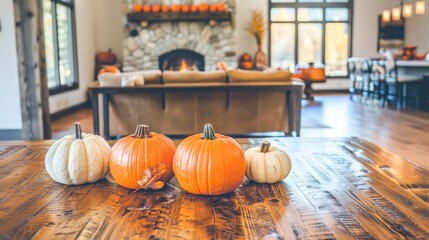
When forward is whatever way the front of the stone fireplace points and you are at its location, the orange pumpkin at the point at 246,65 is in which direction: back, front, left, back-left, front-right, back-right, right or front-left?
left

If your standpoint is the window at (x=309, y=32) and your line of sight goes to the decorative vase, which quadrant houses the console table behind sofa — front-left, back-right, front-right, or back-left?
front-left

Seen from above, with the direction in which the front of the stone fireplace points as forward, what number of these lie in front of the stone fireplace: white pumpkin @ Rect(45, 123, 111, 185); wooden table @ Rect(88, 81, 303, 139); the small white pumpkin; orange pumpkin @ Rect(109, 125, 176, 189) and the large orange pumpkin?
5

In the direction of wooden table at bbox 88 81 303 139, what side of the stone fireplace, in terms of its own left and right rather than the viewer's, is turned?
front

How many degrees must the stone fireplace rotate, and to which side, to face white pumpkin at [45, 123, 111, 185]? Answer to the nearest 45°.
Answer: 0° — it already faces it

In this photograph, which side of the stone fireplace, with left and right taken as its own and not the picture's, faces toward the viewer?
front

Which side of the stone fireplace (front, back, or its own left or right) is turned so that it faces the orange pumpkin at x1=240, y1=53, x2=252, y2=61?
left

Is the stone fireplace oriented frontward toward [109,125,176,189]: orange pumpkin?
yes

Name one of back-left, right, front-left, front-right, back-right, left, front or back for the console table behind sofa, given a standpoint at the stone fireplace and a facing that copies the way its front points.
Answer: front

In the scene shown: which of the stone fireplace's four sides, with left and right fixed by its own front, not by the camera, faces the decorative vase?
left

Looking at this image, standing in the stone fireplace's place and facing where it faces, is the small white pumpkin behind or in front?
in front
